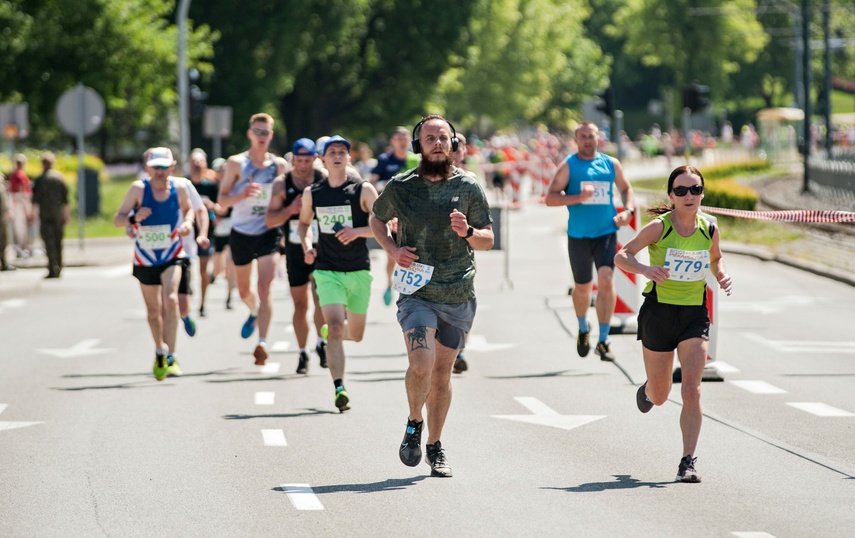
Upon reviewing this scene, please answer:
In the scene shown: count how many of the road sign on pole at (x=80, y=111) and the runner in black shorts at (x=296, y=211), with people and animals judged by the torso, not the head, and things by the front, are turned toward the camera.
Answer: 1

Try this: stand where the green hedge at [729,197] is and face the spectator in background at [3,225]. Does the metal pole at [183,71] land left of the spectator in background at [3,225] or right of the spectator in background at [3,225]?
right

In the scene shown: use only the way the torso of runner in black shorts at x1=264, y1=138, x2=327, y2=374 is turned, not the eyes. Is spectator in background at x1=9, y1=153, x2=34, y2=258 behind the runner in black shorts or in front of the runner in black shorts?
behind

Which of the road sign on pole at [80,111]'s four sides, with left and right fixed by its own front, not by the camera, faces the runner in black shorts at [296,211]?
back

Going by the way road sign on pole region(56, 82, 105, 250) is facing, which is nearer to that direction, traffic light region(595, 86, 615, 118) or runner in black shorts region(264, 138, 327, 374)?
the traffic light

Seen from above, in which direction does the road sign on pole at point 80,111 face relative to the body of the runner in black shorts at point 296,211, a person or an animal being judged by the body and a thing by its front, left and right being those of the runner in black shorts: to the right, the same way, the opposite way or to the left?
the opposite way

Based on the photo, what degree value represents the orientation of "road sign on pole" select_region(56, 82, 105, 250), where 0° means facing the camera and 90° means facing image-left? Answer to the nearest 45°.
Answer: approximately 180°

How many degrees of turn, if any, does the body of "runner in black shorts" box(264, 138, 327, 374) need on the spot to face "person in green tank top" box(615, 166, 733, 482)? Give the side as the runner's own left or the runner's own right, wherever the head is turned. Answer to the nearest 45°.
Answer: approximately 45° to the runner's own left

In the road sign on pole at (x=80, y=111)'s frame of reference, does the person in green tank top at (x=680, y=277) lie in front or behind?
behind
